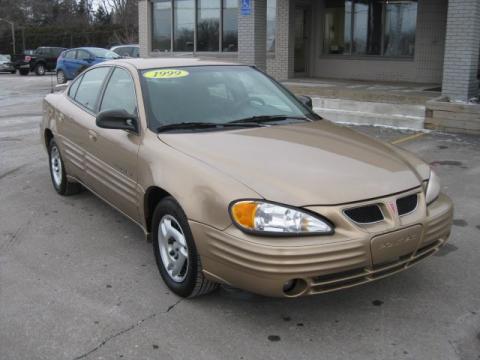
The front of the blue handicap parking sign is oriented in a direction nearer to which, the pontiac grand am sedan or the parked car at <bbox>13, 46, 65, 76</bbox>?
the pontiac grand am sedan

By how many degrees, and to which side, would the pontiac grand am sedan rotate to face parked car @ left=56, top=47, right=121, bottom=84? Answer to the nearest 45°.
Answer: approximately 135° to its left

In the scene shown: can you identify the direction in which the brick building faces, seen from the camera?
facing the viewer

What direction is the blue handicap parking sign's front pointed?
toward the camera

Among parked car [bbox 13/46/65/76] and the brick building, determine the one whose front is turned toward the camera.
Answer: the brick building

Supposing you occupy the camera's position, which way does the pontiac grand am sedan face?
facing the viewer and to the right of the viewer

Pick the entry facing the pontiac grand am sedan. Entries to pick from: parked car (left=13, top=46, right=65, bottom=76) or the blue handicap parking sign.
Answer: the blue handicap parking sign

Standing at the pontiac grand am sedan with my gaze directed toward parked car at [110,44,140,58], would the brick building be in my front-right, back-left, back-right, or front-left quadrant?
front-right

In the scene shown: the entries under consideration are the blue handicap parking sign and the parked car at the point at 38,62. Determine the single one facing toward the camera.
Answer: the blue handicap parking sign

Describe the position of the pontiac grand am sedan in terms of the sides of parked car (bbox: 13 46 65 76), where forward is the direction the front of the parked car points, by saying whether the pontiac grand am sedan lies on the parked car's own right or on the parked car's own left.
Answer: on the parked car's own right

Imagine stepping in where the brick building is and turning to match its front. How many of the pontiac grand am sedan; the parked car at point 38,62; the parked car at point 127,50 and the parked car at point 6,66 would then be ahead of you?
1

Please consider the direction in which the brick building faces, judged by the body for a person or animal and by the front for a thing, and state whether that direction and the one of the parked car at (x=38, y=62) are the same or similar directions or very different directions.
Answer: very different directions
